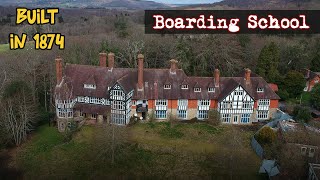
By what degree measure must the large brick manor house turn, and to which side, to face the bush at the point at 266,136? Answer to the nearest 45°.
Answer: approximately 45° to its left

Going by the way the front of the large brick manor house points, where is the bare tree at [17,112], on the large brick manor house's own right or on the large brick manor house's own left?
on the large brick manor house's own right

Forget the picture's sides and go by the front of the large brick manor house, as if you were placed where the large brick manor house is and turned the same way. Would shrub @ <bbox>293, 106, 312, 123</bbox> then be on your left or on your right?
on your left

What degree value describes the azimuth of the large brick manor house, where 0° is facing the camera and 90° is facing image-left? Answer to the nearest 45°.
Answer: approximately 0°
